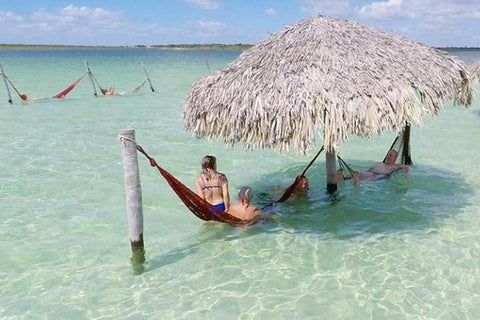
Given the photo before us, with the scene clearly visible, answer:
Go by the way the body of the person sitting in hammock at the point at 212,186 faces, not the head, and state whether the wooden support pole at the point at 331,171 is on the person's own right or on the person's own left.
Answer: on the person's own right

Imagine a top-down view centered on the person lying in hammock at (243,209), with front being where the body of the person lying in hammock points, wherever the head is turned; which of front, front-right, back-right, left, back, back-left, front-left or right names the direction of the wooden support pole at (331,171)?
front-right

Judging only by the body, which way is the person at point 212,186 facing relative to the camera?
away from the camera

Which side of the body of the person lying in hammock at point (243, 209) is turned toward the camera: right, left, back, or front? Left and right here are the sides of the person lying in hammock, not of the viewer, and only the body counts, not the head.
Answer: back

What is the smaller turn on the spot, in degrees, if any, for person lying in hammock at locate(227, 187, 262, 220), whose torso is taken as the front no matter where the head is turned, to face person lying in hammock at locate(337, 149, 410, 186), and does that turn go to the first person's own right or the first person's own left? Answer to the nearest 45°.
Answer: approximately 45° to the first person's own right

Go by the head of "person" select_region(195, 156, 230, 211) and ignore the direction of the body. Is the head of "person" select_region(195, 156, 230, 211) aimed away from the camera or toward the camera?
away from the camera

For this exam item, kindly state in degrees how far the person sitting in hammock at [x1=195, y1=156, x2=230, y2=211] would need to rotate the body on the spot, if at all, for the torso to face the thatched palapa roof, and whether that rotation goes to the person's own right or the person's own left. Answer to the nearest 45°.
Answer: approximately 90° to the person's own right
